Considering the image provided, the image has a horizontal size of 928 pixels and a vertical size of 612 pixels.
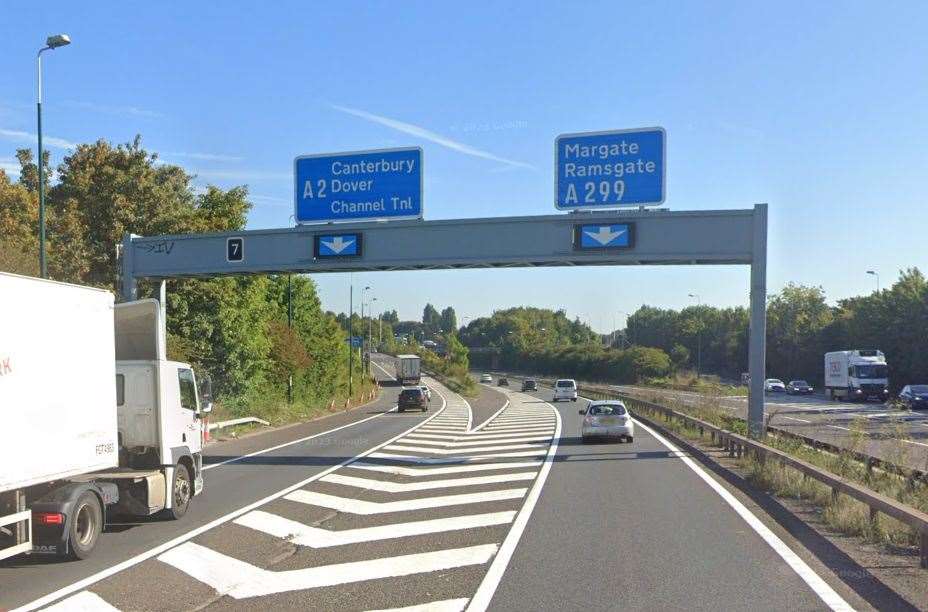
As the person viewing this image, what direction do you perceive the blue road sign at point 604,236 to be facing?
facing the viewer

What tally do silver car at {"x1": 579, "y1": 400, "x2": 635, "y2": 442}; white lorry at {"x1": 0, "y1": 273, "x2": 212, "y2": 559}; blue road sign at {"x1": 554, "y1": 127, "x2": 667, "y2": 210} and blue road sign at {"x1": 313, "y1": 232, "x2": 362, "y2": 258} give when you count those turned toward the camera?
2

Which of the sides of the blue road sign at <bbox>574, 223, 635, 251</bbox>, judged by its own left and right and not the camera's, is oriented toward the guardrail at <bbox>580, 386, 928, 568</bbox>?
front

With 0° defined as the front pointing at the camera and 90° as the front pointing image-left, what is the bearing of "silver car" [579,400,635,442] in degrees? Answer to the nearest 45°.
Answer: approximately 180°

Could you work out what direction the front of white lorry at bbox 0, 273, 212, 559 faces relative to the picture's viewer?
facing away from the viewer and to the right of the viewer

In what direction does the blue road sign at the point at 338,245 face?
toward the camera

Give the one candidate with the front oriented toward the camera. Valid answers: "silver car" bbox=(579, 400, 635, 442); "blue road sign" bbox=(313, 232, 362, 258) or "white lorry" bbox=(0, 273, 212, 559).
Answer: the blue road sign

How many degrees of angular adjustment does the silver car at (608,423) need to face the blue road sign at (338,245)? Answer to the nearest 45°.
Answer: approximately 135° to its left

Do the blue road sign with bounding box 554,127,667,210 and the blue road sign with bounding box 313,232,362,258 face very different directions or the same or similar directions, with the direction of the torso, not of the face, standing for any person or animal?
same or similar directions

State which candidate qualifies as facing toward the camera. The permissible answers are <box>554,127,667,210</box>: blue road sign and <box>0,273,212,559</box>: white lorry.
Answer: the blue road sign

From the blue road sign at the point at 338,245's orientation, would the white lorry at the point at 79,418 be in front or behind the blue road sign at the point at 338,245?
in front

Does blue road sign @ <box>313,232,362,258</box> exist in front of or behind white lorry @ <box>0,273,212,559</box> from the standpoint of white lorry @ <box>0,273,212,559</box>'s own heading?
in front
